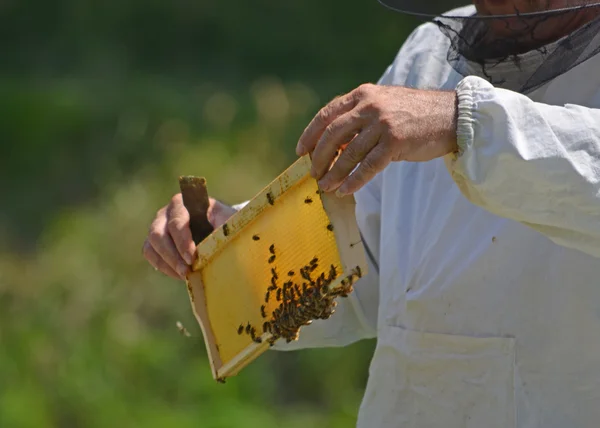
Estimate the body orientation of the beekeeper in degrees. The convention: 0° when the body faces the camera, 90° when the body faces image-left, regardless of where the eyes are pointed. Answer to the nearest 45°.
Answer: approximately 45°
